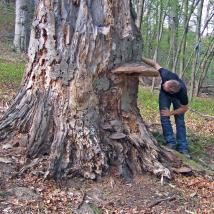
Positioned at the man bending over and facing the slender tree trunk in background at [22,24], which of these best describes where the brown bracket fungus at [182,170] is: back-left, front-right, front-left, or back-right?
back-left

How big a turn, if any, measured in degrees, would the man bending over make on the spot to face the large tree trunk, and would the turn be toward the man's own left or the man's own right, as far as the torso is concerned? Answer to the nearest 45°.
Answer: approximately 45° to the man's own right

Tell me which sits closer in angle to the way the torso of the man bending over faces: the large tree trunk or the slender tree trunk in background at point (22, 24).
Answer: the large tree trunk

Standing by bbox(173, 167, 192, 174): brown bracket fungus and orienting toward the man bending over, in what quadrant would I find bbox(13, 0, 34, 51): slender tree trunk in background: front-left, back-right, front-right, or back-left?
front-left

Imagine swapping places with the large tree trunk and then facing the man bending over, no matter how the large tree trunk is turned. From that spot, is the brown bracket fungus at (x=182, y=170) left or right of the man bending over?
right
